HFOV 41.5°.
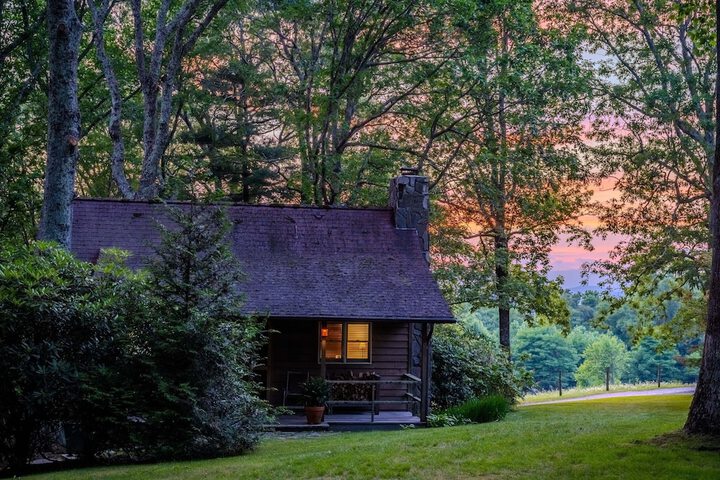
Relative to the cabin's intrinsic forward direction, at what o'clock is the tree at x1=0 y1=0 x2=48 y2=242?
The tree is roughly at 4 o'clock from the cabin.

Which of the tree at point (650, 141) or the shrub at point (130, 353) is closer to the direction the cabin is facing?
the shrub

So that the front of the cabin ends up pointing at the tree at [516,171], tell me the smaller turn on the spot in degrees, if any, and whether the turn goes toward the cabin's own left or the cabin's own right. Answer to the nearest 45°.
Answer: approximately 135° to the cabin's own left

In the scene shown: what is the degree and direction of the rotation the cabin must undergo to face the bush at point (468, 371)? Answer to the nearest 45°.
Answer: approximately 135° to its left

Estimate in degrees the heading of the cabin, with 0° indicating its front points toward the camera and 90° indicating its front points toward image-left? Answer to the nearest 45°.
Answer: approximately 0°

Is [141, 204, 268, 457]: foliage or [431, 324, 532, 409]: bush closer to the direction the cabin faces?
the foliage

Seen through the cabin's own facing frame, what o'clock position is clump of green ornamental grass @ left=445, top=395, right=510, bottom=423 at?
The clump of green ornamental grass is roughly at 10 o'clock from the cabin.
